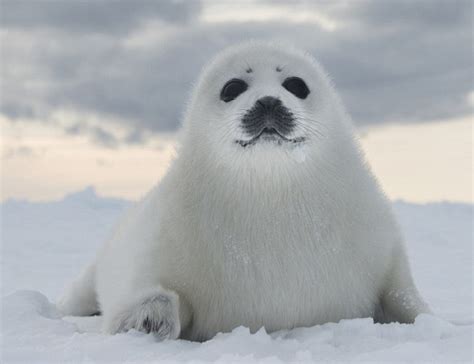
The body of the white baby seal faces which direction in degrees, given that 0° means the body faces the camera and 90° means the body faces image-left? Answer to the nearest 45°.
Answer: approximately 0°
